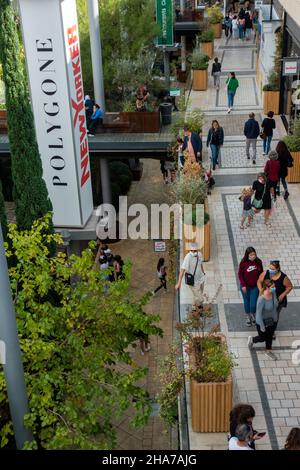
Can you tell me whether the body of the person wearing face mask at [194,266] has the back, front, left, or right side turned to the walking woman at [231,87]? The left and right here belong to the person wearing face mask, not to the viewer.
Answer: back

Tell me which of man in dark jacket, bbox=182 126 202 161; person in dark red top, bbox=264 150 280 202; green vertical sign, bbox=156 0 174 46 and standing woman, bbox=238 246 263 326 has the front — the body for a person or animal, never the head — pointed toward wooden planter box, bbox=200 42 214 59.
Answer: the person in dark red top

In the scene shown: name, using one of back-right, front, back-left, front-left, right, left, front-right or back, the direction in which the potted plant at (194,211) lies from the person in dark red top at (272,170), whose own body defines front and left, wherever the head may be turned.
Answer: back-left

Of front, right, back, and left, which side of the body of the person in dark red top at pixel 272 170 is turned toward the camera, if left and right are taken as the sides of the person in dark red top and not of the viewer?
back

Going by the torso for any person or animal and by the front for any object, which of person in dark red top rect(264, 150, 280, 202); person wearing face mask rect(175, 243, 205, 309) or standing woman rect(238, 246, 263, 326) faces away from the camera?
the person in dark red top

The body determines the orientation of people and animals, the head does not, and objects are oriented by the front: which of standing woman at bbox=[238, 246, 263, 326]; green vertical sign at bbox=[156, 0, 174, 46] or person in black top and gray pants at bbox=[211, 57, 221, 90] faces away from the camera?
the person in black top and gray pants

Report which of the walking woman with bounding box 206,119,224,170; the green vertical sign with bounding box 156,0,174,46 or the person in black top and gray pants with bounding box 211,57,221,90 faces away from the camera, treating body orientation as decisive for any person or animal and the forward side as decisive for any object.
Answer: the person in black top and gray pants

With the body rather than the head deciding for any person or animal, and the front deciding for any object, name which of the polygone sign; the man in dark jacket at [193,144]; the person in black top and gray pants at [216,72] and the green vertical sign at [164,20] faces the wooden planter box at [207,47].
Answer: the person in black top and gray pants

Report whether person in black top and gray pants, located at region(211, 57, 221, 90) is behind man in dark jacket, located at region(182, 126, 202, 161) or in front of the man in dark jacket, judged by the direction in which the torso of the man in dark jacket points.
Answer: behind
